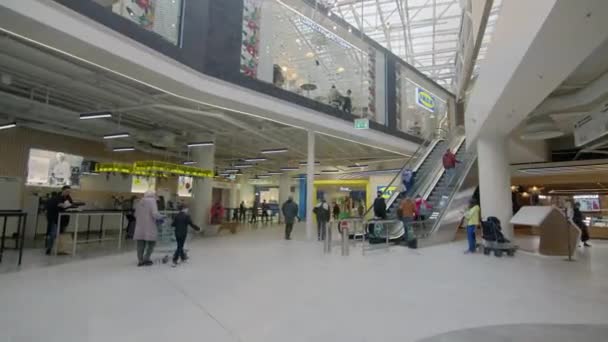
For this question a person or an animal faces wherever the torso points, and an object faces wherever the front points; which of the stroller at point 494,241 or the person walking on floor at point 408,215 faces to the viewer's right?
the stroller

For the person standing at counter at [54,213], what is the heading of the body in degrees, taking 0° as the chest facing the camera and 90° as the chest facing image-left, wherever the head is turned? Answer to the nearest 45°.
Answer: approximately 270°

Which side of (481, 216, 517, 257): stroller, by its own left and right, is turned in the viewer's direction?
right

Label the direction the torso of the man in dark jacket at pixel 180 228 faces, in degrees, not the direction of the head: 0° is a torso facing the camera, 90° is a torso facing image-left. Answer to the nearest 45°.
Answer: approximately 225°

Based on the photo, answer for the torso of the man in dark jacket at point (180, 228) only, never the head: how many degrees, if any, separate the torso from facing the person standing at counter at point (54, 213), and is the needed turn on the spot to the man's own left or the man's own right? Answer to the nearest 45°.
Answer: approximately 90° to the man's own left
